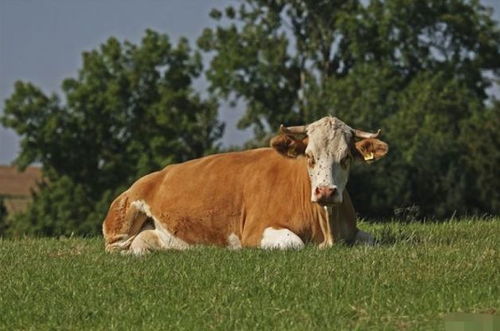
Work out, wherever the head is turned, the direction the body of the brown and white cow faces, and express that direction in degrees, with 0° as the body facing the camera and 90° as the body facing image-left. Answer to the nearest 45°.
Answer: approximately 315°
